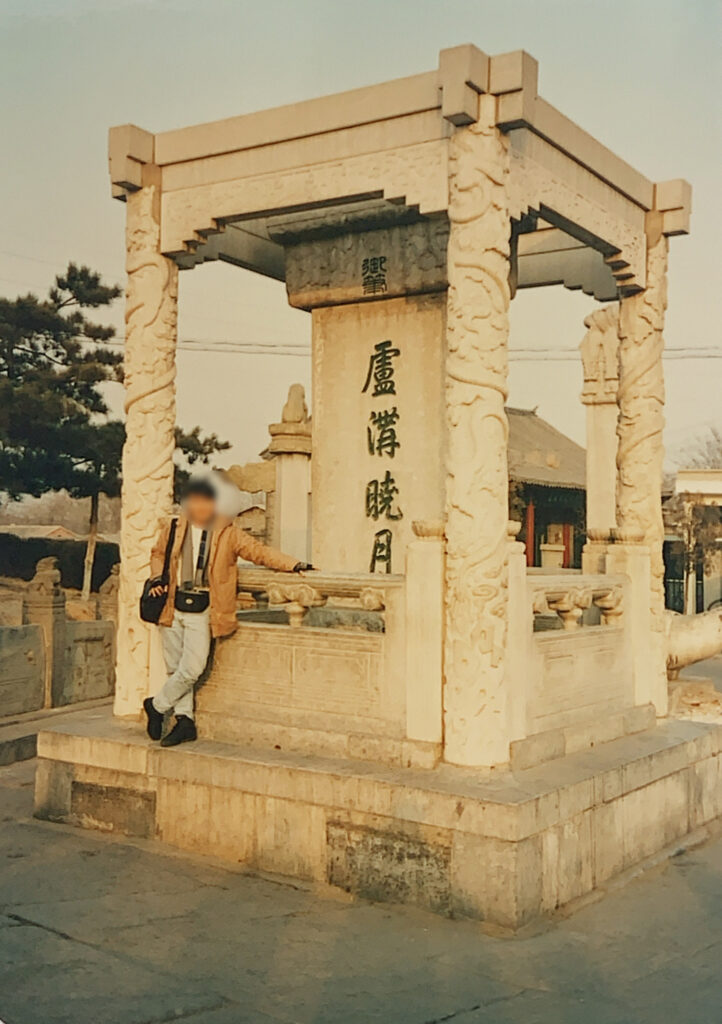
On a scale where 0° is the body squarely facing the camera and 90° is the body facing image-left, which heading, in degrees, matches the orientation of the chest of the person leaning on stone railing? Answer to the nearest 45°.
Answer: approximately 0°

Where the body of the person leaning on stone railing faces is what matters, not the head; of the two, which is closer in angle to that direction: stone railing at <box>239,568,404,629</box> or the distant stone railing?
the stone railing

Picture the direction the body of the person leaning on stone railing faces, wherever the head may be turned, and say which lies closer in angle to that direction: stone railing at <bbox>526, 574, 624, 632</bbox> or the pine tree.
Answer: the stone railing

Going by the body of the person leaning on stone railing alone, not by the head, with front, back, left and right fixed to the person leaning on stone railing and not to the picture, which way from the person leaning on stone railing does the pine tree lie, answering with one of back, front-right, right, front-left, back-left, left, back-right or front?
back

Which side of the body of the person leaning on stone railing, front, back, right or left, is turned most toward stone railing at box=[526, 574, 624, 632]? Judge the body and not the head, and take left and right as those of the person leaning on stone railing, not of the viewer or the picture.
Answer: left

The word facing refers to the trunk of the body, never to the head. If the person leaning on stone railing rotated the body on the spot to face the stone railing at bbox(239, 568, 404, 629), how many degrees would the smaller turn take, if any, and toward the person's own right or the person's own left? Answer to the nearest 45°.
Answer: approximately 90° to the person's own left

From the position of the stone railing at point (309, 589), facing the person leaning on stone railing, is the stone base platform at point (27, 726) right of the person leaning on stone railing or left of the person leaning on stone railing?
right
